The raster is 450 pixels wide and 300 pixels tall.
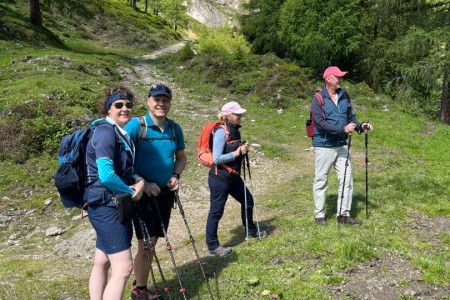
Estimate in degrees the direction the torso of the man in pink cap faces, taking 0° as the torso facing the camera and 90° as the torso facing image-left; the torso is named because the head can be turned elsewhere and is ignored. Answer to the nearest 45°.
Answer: approximately 315°

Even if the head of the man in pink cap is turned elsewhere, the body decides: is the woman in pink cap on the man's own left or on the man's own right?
on the man's own right

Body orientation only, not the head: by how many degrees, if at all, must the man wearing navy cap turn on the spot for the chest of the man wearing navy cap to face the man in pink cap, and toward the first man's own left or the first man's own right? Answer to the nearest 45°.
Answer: approximately 135° to the first man's own left

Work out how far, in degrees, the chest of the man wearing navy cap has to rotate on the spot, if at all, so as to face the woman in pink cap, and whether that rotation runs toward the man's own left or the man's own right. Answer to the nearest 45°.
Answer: approximately 135° to the man's own left

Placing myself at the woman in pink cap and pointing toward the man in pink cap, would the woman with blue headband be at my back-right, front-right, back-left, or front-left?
back-right

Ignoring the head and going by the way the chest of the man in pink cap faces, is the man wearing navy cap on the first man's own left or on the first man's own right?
on the first man's own right
